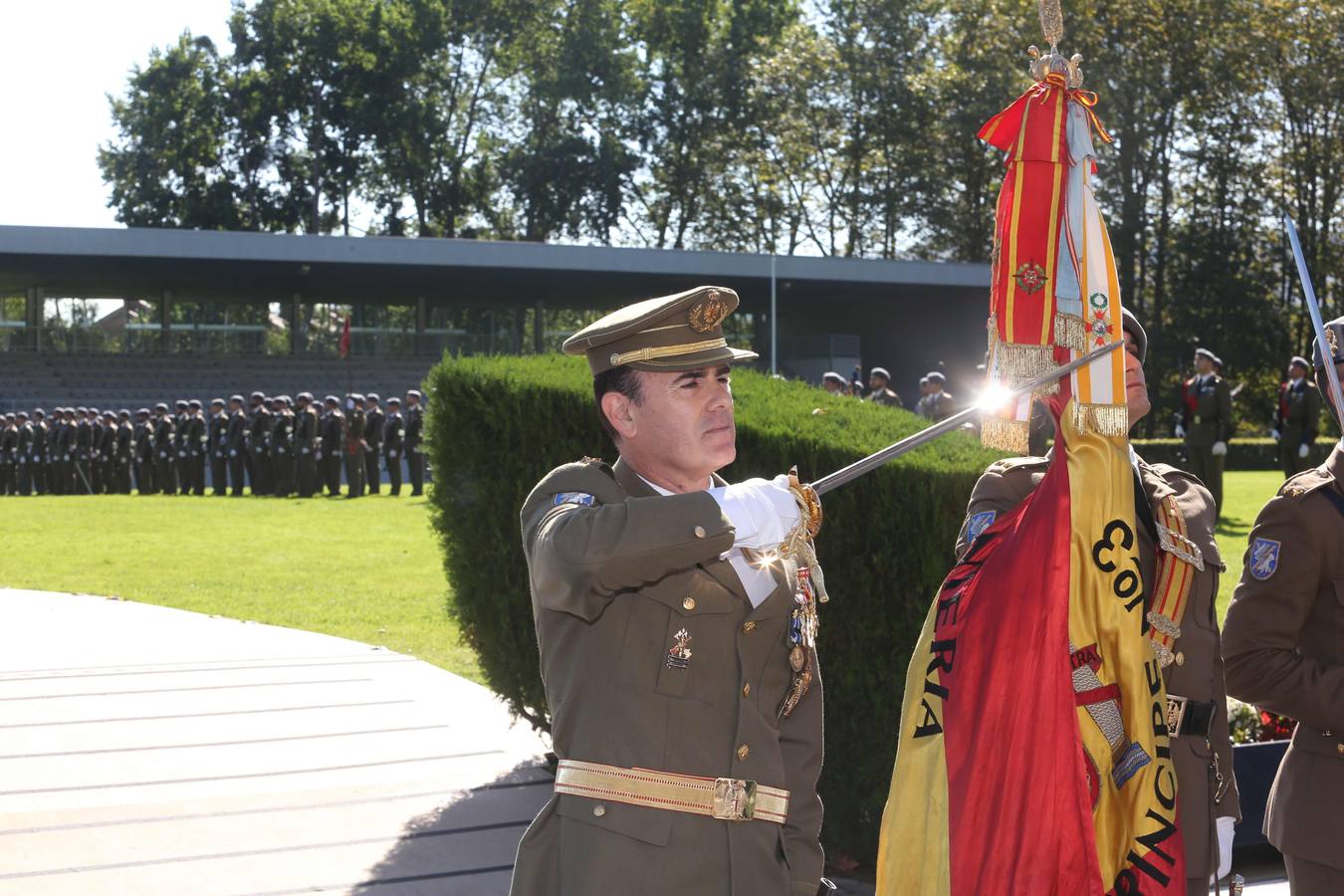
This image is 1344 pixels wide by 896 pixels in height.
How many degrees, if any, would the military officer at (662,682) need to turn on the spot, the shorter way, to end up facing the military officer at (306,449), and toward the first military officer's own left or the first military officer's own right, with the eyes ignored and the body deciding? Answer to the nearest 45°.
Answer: approximately 135° to the first military officer's own left

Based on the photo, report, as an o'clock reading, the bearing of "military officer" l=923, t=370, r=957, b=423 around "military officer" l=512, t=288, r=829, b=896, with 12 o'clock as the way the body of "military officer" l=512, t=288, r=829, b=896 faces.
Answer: "military officer" l=923, t=370, r=957, b=423 is roughly at 8 o'clock from "military officer" l=512, t=288, r=829, b=896.

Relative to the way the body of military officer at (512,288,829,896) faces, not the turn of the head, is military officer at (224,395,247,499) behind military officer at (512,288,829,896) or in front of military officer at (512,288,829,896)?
behind

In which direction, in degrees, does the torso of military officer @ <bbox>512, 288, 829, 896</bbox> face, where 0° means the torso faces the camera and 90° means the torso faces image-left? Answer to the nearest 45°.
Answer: approximately 315°
